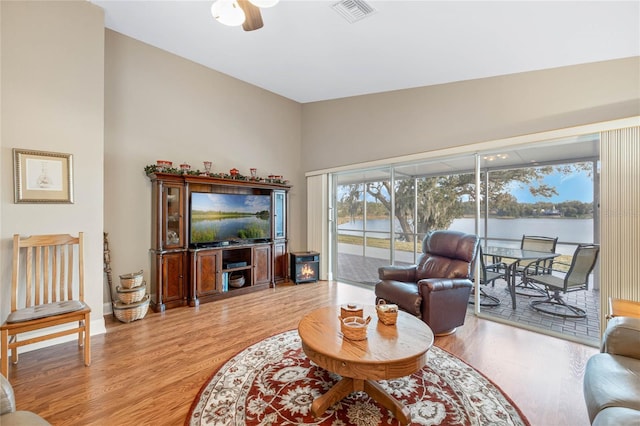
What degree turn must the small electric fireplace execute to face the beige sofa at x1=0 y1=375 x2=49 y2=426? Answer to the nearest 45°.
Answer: approximately 45° to its right

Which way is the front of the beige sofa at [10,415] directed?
to the viewer's right

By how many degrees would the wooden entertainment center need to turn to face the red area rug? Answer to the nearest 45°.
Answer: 0° — it already faces it

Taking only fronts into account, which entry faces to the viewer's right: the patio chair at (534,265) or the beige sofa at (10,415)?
the beige sofa

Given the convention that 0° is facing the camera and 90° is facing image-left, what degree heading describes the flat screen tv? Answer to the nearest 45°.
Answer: approximately 315°

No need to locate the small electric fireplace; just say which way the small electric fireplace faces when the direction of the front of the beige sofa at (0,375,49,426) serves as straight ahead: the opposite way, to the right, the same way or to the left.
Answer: to the right

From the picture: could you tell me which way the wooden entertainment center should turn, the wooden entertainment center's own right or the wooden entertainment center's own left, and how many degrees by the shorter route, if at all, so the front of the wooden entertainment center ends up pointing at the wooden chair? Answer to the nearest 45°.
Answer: approximately 90° to the wooden entertainment center's own right

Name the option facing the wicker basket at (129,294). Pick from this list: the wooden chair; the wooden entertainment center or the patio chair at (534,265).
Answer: the patio chair

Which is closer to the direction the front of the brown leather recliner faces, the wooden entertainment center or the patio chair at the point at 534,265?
the wooden entertainment center

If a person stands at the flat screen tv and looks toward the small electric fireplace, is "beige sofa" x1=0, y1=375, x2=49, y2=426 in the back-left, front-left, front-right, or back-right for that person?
back-right

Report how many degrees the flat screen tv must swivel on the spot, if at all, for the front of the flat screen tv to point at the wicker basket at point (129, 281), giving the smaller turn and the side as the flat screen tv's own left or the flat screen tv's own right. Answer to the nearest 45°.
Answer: approximately 90° to the flat screen tv's own right

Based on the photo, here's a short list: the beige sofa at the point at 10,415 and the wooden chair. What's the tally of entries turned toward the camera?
1
